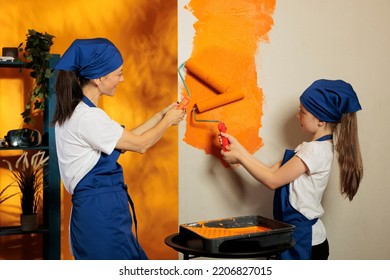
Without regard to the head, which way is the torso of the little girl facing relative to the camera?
to the viewer's left

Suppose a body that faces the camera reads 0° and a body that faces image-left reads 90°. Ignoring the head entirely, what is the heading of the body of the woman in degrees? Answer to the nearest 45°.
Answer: approximately 270°

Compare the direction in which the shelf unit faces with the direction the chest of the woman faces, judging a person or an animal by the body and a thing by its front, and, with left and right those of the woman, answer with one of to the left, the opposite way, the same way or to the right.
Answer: to the right

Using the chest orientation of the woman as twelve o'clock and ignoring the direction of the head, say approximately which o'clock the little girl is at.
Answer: The little girl is roughly at 12 o'clock from the woman.

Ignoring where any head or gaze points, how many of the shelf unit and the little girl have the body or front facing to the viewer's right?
0

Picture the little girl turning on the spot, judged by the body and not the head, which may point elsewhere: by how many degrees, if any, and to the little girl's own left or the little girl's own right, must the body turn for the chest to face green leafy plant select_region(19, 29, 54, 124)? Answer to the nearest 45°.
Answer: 0° — they already face it

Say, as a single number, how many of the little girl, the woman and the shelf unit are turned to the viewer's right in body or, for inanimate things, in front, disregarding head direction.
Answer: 1

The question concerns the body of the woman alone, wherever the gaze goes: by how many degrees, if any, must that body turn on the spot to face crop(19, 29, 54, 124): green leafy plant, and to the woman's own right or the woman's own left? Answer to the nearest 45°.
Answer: approximately 135° to the woman's own left

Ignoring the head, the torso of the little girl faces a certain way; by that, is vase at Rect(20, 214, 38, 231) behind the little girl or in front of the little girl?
in front

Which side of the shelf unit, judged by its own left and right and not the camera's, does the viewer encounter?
front

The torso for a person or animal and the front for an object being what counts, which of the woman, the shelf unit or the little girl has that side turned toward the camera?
the shelf unit

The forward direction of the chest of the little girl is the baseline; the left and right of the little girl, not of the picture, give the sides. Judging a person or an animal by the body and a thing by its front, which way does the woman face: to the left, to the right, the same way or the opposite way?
the opposite way

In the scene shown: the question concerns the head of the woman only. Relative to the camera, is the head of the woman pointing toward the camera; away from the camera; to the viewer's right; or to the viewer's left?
to the viewer's right

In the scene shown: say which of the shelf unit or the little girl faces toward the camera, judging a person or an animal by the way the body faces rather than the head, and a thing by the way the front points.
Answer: the shelf unit
